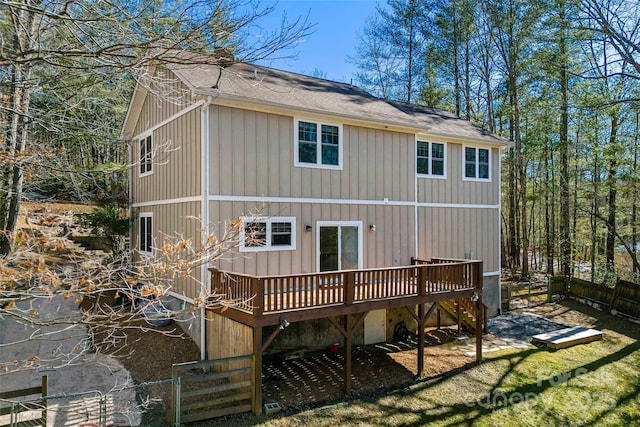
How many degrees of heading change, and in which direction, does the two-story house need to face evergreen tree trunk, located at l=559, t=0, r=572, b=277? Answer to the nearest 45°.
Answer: approximately 90° to its right

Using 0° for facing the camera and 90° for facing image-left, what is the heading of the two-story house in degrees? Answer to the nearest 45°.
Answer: approximately 135°

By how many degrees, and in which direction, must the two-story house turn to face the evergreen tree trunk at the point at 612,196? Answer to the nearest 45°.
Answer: approximately 90° to its right

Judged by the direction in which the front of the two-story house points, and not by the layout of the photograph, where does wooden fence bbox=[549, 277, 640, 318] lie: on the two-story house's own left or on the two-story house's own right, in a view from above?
on the two-story house's own right
